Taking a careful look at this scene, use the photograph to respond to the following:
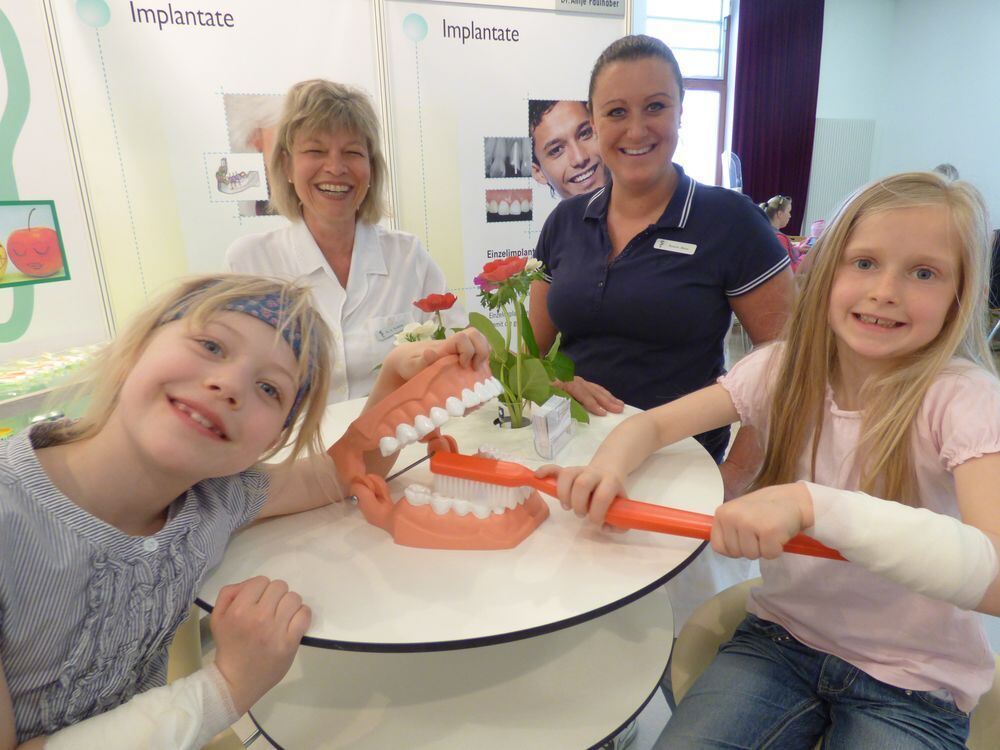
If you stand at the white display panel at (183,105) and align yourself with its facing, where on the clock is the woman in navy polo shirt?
The woman in navy polo shirt is roughly at 11 o'clock from the white display panel.

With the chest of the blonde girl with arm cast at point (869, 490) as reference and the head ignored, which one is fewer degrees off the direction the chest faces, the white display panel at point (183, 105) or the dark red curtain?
the white display panel

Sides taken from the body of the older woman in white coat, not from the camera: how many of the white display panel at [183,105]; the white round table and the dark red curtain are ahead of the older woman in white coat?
1

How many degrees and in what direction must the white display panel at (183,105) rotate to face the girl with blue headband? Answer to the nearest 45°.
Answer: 0° — it already faces them

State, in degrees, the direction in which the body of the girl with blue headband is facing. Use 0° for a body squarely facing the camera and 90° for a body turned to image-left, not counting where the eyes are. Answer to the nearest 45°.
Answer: approximately 315°

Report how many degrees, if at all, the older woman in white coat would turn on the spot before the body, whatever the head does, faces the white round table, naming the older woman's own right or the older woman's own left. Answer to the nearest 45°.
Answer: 0° — they already face it

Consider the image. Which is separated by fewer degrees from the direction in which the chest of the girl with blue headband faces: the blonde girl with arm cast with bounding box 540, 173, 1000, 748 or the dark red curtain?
the blonde girl with arm cast

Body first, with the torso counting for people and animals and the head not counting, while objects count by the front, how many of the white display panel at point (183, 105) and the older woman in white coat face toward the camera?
2
